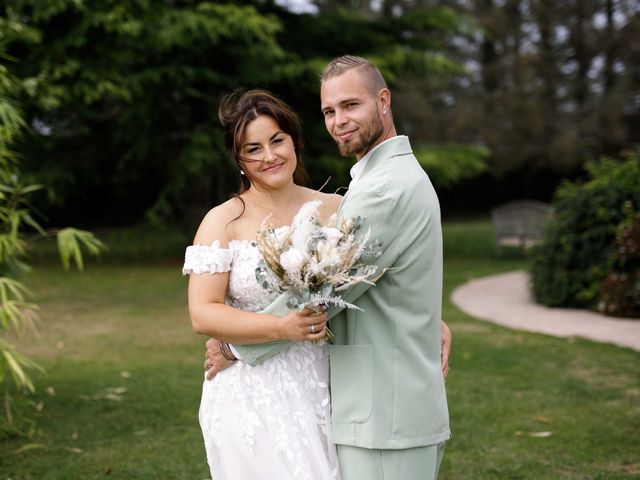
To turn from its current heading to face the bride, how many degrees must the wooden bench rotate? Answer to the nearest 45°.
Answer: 0° — it already faces them

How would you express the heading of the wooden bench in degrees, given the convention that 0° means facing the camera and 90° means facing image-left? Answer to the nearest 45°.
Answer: approximately 0°

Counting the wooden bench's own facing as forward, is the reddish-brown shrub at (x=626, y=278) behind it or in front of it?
in front

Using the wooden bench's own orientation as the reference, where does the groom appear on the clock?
The groom is roughly at 12 o'clock from the wooden bench.

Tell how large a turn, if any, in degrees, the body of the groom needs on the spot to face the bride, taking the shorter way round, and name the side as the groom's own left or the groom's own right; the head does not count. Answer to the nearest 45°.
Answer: approximately 45° to the groom's own right

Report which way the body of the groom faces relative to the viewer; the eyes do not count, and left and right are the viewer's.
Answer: facing to the left of the viewer
